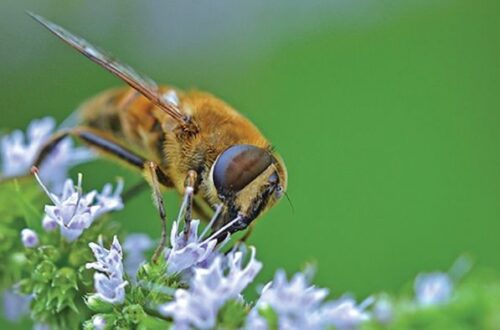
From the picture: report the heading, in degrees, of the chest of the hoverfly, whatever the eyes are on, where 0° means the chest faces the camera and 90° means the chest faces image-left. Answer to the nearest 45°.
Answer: approximately 315°
